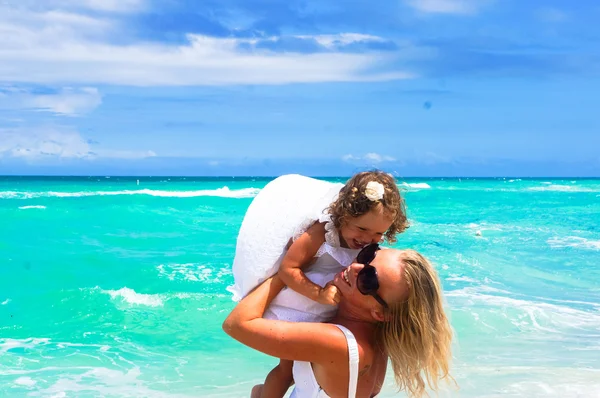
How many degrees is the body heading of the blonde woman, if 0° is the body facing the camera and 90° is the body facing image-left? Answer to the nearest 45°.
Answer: approximately 90°
